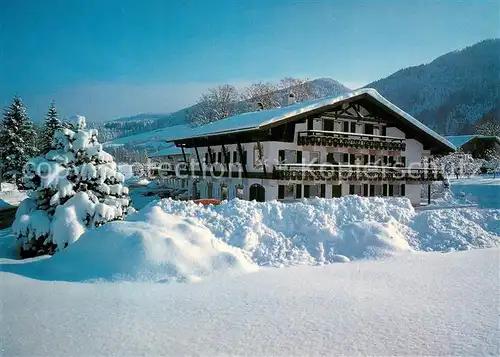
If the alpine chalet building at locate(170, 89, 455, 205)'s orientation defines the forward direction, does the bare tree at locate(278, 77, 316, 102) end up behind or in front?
behind
